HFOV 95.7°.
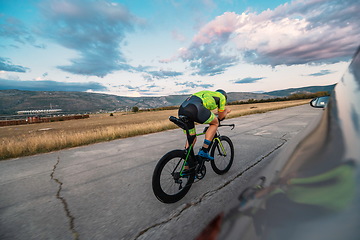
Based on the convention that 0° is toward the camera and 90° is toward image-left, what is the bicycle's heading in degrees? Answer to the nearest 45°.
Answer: approximately 225°

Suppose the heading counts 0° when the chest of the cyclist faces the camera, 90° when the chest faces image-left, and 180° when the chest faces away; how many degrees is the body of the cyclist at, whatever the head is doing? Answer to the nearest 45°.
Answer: approximately 225°
